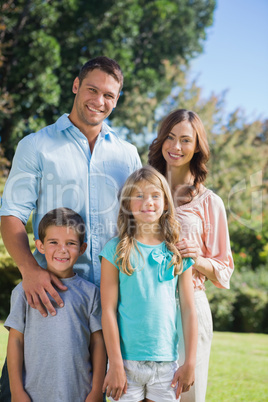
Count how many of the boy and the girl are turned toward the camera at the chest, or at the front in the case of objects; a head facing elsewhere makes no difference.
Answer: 2

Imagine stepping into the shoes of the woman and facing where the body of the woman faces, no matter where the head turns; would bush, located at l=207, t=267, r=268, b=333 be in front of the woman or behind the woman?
behind

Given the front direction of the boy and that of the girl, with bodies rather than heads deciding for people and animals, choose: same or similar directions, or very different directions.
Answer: same or similar directions

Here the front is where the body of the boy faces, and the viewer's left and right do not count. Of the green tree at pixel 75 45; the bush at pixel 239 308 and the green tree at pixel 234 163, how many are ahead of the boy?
0

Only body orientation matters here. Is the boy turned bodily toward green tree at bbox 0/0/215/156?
no

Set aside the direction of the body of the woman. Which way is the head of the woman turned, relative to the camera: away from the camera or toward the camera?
toward the camera

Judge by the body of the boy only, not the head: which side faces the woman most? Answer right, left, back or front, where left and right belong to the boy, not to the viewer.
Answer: left

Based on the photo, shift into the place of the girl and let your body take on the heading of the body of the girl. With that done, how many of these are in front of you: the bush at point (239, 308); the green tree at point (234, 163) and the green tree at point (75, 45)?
0

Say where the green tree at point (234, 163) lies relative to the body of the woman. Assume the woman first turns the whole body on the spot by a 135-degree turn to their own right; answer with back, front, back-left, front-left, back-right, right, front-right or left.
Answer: front

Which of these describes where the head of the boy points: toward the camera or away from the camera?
toward the camera

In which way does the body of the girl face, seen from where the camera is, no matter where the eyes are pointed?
toward the camera

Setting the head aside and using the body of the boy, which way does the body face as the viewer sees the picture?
toward the camera

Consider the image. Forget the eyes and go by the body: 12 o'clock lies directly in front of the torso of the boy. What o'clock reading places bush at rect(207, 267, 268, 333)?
The bush is roughly at 7 o'clock from the boy.
